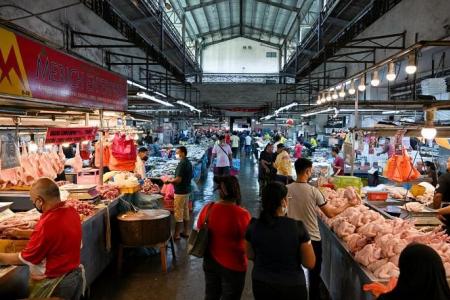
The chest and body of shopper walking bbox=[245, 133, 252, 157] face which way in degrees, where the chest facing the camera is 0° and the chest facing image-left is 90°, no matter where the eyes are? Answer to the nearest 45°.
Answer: approximately 180°

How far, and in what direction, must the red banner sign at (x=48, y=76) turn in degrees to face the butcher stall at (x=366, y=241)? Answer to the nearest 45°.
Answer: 0° — it already faces it

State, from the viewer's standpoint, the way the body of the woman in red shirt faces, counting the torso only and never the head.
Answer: away from the camera

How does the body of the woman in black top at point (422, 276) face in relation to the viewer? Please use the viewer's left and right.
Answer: facing away from the viewer

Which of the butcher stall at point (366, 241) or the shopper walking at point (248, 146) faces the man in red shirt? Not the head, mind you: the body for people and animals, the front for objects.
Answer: the butcher stall

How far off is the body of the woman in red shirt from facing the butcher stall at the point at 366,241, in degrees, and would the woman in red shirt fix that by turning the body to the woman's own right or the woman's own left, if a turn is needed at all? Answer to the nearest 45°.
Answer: approximately 90° to the woman's own right

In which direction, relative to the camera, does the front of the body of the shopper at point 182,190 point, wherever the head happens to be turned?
to the viewer's left

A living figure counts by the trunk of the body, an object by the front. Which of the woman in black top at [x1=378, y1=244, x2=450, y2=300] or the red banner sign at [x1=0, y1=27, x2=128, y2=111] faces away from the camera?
the woman in black top
